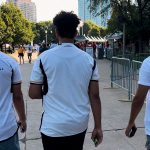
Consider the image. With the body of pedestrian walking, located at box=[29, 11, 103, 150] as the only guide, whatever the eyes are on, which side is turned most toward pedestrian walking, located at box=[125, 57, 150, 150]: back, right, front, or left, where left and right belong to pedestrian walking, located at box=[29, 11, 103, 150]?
right

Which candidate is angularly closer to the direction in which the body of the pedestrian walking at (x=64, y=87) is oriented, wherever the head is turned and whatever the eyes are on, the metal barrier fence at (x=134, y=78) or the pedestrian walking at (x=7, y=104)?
the metal barrier fence

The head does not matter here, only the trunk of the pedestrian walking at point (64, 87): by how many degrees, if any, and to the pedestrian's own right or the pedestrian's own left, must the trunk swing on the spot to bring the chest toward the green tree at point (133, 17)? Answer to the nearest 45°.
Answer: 0° — they already face it

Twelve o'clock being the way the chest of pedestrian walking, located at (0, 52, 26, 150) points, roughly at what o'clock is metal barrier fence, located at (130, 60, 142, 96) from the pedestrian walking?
The metal barrier fence is roughly at 1 o'clock from the pedestrian walking.

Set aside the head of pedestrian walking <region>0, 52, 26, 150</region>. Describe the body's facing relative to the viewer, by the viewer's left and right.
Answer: facing away from the viewer

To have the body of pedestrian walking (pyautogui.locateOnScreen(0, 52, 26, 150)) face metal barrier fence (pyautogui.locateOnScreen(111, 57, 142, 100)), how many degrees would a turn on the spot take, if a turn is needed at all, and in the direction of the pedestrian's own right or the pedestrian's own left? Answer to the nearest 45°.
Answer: approximately 45° to the pedestrian's own right

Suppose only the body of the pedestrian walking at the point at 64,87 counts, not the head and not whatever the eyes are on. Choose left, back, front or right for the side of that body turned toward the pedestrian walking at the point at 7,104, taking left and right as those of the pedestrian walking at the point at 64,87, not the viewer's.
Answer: left

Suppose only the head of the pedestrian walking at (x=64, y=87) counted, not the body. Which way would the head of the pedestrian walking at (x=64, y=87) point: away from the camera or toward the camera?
away from the camera

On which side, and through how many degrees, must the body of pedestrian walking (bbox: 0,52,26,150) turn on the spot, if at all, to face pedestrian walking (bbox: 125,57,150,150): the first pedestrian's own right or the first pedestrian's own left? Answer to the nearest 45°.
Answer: approximately 90° to the first pedestrian's own right

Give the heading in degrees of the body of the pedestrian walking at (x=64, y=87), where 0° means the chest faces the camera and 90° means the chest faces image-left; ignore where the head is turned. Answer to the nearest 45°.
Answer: approximately 180°

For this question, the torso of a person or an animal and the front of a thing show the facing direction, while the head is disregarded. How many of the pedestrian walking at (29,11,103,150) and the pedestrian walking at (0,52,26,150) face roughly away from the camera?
2
